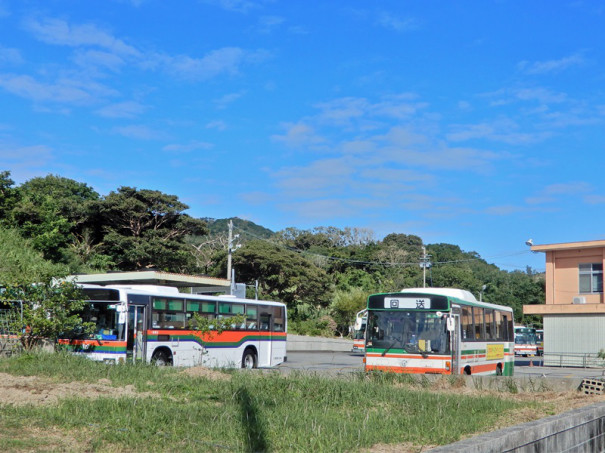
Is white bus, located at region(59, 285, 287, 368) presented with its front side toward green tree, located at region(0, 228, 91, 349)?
yes

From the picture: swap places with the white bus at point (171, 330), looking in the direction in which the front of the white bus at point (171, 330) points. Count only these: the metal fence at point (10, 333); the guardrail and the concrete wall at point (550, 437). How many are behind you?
1

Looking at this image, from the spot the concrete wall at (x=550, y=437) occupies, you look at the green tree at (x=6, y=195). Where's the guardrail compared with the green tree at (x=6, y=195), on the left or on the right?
right

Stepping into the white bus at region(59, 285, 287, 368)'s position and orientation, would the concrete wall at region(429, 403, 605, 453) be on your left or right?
on your left

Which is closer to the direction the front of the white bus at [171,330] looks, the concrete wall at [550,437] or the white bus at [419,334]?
the concrete wall

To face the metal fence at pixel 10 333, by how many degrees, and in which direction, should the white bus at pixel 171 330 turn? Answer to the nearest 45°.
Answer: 0° — it already faces it

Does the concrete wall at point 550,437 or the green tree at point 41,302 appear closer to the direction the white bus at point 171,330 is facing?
the green tree

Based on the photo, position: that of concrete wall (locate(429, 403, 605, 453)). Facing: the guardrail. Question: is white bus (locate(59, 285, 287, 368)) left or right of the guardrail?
left
